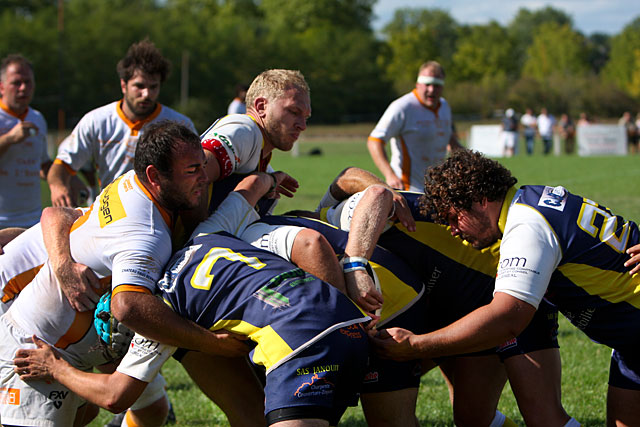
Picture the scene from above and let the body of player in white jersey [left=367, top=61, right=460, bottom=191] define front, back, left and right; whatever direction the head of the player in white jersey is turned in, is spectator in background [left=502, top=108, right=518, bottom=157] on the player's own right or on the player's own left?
on the player's own left

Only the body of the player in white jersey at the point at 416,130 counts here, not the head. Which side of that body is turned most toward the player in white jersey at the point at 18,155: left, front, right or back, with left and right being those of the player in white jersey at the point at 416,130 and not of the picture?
right

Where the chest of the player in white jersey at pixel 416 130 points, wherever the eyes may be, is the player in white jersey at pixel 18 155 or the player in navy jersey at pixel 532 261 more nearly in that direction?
the player in navy jersey

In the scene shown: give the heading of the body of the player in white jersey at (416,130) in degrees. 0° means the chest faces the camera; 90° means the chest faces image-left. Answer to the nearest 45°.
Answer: approximately 315°

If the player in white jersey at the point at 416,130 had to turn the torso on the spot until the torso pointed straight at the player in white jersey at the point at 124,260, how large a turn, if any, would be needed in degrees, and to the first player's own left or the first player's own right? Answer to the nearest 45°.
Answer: approximately 45° to the first player's own right

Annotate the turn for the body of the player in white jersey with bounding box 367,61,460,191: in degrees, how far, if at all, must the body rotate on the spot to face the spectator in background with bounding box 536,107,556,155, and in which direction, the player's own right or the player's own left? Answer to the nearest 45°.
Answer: approximately 135° to the player's own left

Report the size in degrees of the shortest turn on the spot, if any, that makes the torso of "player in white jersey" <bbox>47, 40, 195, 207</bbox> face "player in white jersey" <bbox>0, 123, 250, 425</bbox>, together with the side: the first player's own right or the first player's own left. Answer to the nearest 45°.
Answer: approximately 45° to the first player's own right

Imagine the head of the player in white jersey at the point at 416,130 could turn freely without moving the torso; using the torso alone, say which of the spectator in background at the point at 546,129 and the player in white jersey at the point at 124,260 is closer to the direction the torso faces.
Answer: the player in white jersey

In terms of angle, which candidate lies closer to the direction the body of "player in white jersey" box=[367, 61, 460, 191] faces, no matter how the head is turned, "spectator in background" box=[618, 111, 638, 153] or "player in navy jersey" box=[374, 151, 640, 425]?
the player in navy jersey

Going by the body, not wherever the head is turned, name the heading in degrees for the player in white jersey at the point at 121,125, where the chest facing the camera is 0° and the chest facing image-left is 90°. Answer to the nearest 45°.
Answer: approximately 315°
